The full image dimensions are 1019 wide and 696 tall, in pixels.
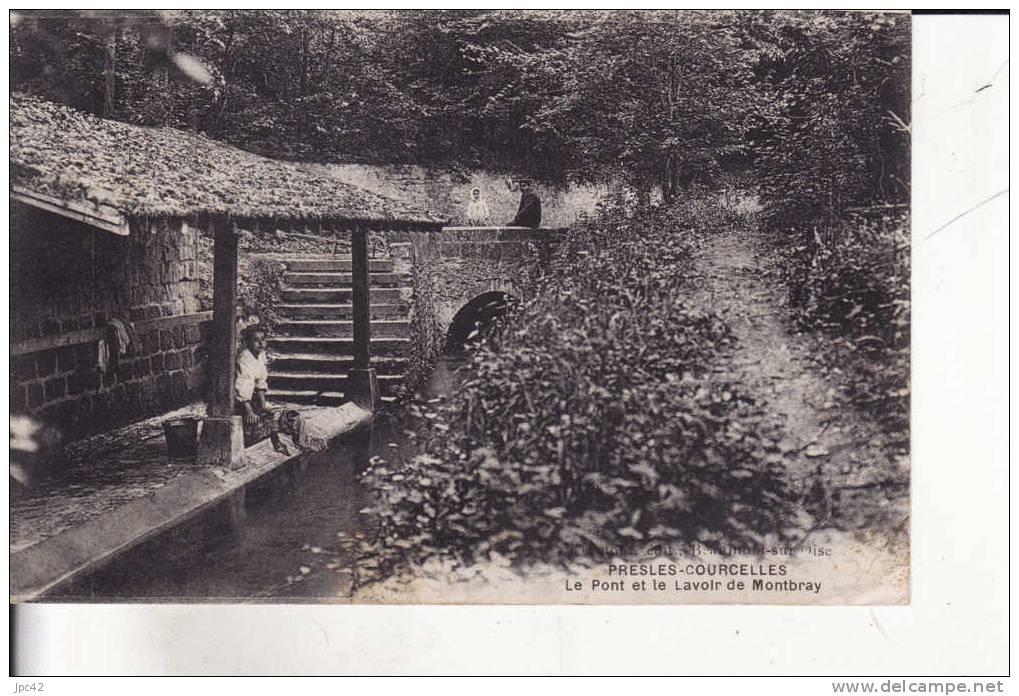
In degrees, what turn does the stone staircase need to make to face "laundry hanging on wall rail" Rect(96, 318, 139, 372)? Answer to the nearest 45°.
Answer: approximately 90° to its right

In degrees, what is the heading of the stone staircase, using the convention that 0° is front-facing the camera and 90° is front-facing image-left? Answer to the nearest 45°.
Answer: approximately 0°

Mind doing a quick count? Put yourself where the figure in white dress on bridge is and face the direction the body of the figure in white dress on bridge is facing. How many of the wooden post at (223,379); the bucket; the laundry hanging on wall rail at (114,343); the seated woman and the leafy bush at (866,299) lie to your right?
4

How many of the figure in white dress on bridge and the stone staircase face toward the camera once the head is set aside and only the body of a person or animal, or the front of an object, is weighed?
2
